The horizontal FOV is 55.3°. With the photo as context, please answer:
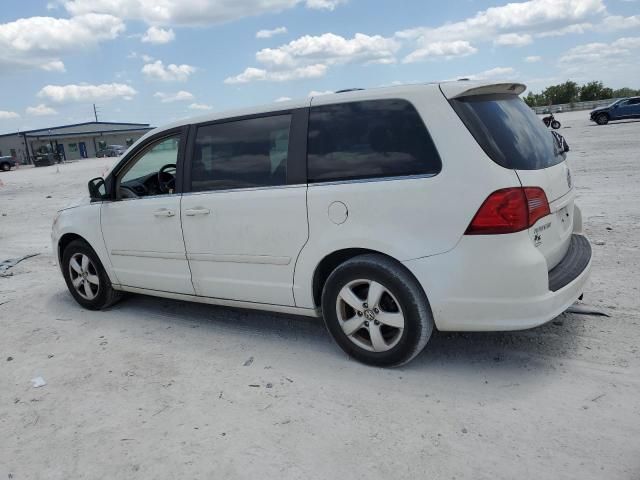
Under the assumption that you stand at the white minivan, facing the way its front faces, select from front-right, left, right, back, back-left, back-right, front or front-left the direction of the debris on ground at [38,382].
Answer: front-left

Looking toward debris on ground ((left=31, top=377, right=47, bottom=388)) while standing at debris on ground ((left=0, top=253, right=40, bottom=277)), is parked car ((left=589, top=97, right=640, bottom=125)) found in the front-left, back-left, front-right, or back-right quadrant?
back-left

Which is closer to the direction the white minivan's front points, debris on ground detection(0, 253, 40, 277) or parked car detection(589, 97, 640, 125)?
the debris on ground

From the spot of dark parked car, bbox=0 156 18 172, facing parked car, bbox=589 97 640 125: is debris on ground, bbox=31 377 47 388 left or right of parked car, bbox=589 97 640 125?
right

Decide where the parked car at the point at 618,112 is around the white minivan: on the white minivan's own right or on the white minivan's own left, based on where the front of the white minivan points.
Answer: on the white minivan's own right

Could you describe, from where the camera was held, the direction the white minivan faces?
facing away from the viewer and to the left of the viewer

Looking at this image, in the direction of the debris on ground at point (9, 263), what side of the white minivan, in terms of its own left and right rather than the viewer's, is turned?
front

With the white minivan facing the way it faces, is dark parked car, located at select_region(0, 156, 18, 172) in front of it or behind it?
in front
